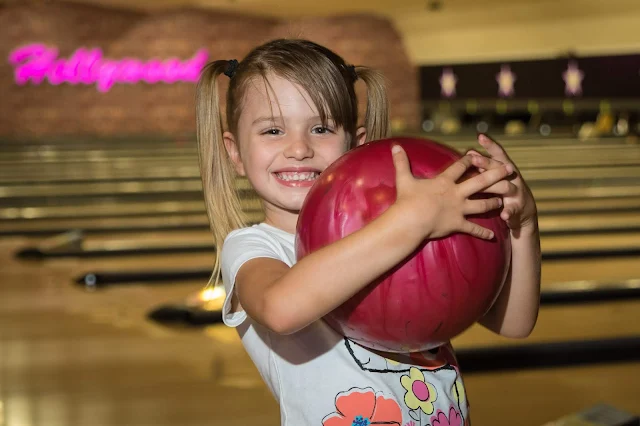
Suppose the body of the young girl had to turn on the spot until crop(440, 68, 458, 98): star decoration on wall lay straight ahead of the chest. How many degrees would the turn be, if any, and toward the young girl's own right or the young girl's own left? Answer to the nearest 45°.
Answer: approximately 135° to the young girl's own left

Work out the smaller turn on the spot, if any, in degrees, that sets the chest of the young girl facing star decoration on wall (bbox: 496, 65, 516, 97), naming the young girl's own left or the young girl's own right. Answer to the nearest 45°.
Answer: approximately 135° to the young girl's own left

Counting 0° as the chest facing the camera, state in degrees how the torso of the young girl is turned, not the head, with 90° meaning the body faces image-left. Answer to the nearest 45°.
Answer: approximately 315°

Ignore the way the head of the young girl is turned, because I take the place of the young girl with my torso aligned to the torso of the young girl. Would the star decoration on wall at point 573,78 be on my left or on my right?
on my left
